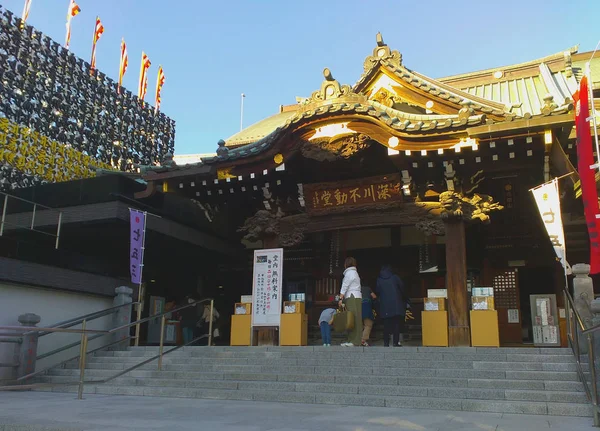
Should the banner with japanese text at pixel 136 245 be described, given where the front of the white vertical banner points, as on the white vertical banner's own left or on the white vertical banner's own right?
on the white vertical banner's own right

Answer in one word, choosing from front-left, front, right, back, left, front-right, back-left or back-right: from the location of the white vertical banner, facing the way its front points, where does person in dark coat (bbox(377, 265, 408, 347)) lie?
right

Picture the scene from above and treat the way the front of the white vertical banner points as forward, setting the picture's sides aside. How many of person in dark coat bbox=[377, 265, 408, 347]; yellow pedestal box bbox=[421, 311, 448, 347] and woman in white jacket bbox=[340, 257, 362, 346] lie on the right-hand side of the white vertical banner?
3

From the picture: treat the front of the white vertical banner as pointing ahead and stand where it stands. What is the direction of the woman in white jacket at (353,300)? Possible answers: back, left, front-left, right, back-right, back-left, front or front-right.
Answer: right

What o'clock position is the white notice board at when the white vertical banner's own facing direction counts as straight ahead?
The white notice board is roughly at 3 o'clock from the white vertical banner.

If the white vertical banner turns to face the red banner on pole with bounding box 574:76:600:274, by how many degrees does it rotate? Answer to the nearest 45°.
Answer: approximately 45° to its left

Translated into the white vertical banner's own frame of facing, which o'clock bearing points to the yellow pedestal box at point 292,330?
The yellow pedestal box is roughly at 3 o'clock from the white vertical banner.

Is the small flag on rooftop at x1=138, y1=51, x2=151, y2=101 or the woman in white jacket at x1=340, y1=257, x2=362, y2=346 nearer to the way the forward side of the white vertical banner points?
the woman in white jacket

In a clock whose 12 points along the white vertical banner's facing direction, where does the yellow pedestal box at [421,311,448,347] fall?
The yellow pedestal box is roughly at 3 o'clock from the white vertical banner.

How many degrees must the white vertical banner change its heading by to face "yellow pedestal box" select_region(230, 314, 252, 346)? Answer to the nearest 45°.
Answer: approximately 90° to its right

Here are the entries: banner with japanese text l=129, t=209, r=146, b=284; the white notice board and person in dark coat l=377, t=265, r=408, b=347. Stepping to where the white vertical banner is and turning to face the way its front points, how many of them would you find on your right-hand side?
3

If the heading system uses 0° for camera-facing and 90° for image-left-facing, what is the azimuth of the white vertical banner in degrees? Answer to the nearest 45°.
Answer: approximately 0°

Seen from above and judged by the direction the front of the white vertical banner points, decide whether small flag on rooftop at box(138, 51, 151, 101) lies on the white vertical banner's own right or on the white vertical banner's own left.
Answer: on the white vertical banner's own right

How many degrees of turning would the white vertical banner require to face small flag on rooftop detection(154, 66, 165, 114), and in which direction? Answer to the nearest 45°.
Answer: approximately 135° to its right
